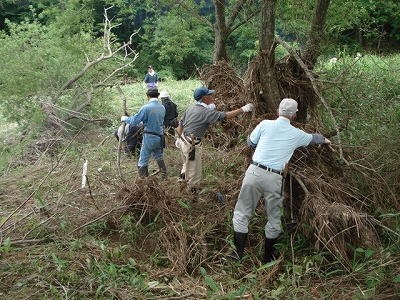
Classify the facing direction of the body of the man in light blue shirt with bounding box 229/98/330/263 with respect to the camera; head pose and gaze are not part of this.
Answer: away from the camera

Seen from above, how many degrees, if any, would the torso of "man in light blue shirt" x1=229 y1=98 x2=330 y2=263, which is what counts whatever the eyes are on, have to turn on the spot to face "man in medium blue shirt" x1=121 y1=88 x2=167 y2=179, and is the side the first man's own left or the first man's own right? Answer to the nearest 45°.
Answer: approximately 45° to the first man's own left

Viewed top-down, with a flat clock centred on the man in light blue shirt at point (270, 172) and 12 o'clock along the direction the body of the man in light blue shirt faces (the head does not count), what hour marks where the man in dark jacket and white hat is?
The man in dark jacket and white hat is roughly at 11 o'clock from the man in light blue shirt.

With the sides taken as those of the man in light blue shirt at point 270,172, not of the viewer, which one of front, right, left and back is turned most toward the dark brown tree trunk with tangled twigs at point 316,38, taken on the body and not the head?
front

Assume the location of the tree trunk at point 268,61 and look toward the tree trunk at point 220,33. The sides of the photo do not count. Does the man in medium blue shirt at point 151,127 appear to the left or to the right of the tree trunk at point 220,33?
left

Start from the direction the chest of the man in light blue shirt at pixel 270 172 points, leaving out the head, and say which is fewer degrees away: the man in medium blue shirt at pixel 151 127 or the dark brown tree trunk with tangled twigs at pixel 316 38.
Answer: the dark brown tree trunk with tangled twigs

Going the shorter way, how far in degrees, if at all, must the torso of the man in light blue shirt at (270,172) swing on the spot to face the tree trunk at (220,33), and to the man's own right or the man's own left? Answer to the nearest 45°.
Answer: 0° — they already face it
